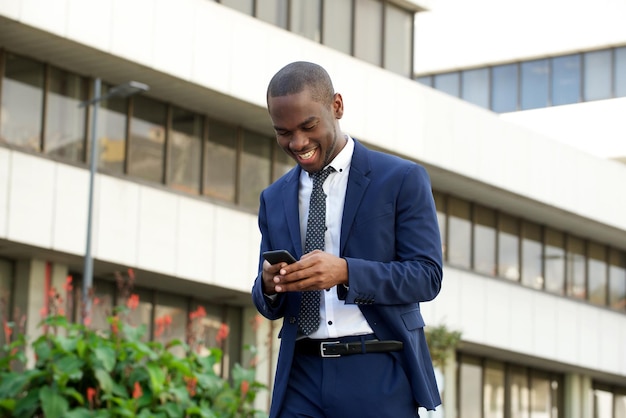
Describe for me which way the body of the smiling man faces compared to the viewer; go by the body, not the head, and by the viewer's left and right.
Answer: facing the viewer and to the left of the viewer

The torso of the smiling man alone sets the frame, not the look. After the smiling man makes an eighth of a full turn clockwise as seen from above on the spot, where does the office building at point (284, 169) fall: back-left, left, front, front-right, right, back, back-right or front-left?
right

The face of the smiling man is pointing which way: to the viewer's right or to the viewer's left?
to the viewer's left

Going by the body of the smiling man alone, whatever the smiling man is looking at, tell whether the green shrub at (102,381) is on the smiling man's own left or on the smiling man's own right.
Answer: on the smiling man's own right

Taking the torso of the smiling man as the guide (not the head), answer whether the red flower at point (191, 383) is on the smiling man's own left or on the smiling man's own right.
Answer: on the smiling man's own right

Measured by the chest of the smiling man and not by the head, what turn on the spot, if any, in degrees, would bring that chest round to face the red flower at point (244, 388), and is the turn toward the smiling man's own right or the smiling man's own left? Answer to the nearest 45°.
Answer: approximately 135° to the smiling man's own right

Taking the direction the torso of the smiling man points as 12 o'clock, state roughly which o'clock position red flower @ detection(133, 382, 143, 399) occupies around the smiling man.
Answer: The red flower is roughly at 4 o'clock from the smiling man.
